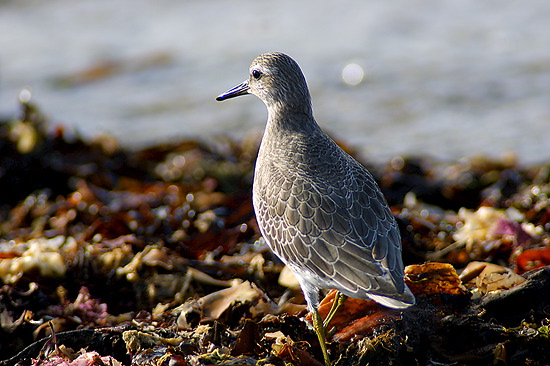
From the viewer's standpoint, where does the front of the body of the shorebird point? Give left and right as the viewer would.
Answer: facing away from the viewer and to the left of the viewer
